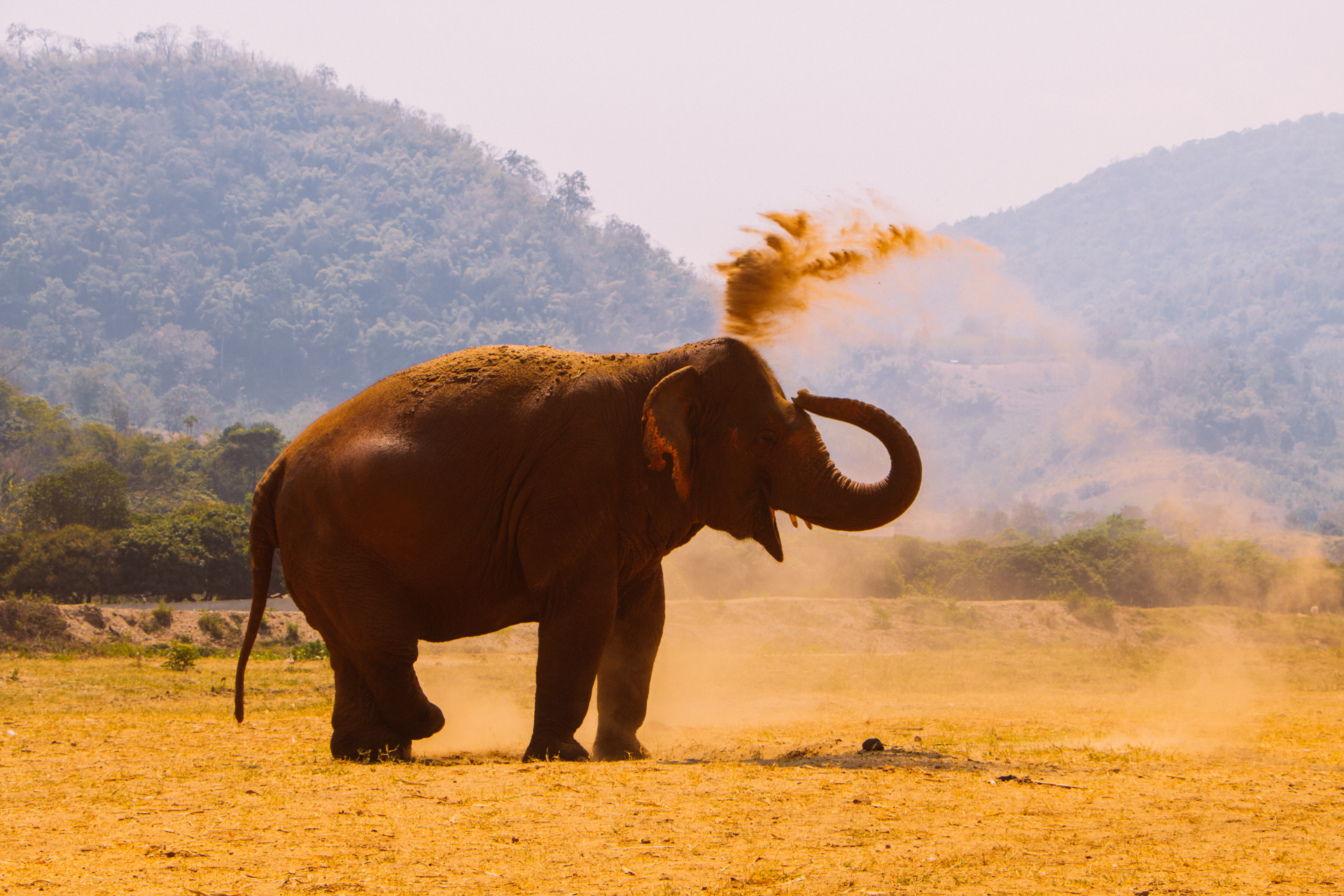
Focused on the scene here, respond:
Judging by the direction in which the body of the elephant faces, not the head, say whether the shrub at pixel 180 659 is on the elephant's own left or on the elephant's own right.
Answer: on the elephant's own left

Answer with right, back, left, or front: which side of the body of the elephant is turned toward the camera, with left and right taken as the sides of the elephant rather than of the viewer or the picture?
right

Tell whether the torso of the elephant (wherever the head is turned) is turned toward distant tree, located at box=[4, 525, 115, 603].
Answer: no

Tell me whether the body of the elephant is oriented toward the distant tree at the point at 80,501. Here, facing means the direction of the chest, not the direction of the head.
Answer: no

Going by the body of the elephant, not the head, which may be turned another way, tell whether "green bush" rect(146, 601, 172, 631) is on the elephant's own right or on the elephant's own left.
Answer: on the elephant's own left

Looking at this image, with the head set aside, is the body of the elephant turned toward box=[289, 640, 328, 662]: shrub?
no
